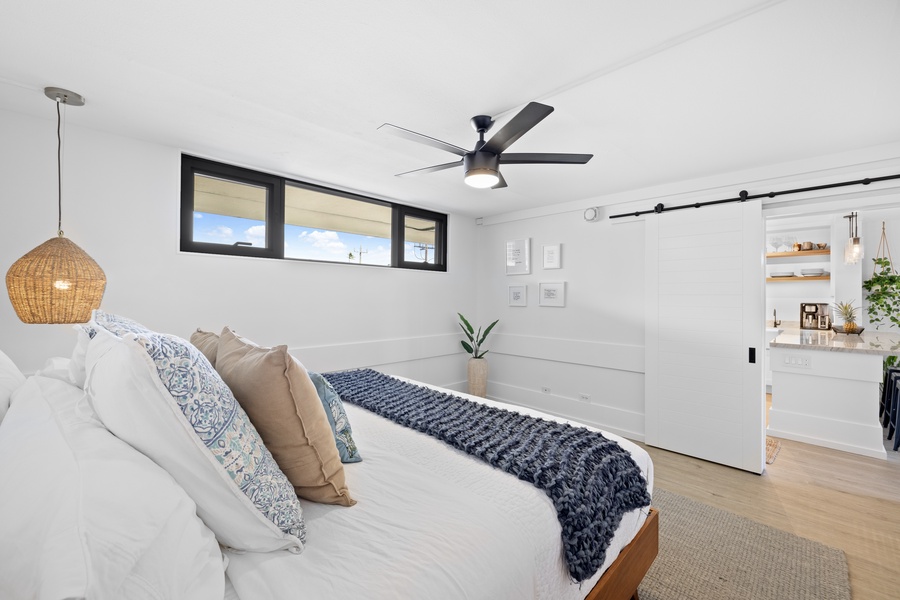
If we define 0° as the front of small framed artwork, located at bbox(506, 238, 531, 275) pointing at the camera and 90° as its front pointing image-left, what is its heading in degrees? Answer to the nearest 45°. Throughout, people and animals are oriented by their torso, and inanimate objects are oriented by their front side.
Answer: approximately 45°

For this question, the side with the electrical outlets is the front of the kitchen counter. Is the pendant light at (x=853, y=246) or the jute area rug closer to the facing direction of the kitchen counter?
the jute area rug

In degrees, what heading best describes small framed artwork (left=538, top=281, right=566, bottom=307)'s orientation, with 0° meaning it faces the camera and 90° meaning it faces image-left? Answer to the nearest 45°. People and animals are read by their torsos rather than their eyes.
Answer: approximately 45°

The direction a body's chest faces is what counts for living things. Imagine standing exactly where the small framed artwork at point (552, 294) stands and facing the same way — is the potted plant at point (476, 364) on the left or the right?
on its right

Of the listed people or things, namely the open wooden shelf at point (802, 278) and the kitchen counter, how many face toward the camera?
2

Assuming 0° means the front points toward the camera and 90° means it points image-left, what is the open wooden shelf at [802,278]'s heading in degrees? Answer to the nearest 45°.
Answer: approximately 0°

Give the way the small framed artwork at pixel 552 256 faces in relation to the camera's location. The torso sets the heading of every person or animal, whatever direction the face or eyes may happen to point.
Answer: facing the viewer and to the left of the viewer

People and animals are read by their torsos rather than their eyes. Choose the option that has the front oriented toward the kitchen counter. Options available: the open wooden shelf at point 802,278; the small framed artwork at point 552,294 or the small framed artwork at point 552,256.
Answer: the open wooden shelf

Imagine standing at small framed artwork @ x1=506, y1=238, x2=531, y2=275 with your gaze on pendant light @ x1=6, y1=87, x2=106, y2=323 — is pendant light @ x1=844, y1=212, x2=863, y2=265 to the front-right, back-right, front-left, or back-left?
back-left

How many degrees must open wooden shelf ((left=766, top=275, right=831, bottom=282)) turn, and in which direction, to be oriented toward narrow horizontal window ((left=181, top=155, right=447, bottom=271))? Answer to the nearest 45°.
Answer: approximately 45° to its right

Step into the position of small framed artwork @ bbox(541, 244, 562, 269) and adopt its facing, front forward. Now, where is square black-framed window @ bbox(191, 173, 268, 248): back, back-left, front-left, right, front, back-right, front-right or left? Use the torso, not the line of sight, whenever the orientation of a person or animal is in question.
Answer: front

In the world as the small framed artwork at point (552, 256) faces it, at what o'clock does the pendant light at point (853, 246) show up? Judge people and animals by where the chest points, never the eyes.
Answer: The pendant light is roughly at 7 o'clock from the small framed artwork.

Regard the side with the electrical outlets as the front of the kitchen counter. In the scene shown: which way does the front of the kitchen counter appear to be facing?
toward the camera

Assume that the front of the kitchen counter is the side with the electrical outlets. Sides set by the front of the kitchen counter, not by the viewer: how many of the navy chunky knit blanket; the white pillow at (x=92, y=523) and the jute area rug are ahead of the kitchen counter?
3

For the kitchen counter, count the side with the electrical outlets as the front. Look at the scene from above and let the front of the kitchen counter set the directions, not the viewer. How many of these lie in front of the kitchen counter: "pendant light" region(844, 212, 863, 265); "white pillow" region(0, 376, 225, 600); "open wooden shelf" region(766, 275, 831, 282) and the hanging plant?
1
